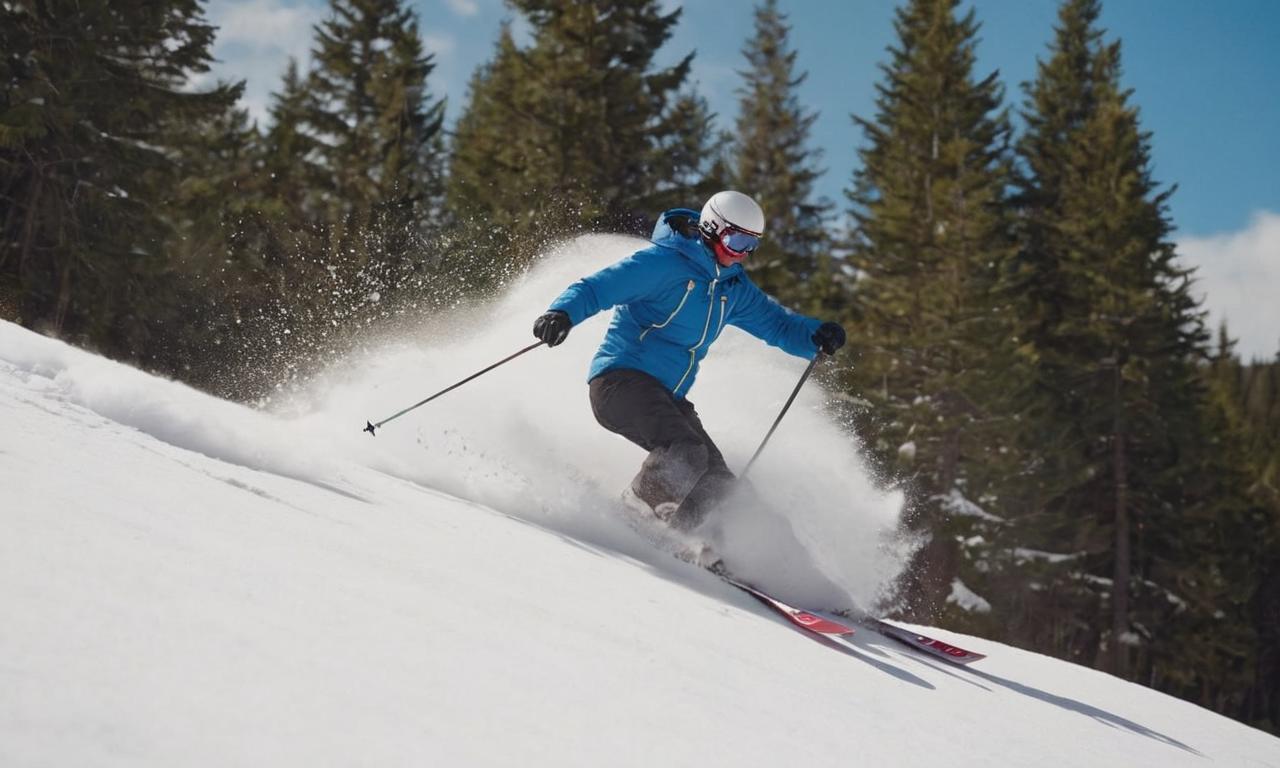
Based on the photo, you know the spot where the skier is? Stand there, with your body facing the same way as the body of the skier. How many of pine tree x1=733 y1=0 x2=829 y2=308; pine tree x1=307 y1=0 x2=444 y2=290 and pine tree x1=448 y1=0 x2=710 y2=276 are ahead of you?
0

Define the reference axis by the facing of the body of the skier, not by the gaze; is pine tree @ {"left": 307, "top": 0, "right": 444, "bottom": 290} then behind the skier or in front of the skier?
behind

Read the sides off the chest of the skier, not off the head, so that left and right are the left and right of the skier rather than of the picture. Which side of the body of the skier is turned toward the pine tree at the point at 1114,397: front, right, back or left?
left

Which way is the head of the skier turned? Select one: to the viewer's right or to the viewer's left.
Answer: to the viewer's right

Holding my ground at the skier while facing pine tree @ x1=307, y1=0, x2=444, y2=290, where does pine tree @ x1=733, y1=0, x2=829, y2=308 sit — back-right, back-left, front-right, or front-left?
front-right

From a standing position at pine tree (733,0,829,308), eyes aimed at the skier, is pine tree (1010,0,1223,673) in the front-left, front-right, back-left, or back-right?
front-left

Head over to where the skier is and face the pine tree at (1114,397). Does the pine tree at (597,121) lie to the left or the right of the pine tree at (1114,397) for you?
left

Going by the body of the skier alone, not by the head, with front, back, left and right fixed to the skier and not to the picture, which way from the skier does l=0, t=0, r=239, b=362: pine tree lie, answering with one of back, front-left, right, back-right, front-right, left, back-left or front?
back

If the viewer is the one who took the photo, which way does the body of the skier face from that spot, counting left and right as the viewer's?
facing the viewer and to the right of the viewer

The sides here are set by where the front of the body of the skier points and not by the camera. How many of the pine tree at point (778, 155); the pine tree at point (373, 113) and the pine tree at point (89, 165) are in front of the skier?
0

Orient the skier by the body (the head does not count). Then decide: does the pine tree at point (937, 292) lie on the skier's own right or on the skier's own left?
on the skier's own left

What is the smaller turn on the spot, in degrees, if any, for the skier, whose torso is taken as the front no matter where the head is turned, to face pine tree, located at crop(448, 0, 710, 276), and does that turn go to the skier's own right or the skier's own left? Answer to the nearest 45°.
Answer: approximately 135° to the skier's own left

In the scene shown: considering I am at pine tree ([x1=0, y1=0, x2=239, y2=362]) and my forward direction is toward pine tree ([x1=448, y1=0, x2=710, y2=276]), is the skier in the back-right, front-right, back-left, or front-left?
front-right

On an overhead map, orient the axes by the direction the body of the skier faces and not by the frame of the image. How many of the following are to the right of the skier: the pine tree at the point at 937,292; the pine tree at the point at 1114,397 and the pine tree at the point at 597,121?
0
